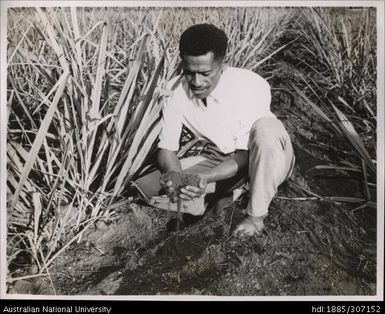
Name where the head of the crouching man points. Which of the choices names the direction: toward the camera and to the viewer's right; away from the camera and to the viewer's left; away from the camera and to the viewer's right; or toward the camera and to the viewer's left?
toward the camera and to the viewer's left
